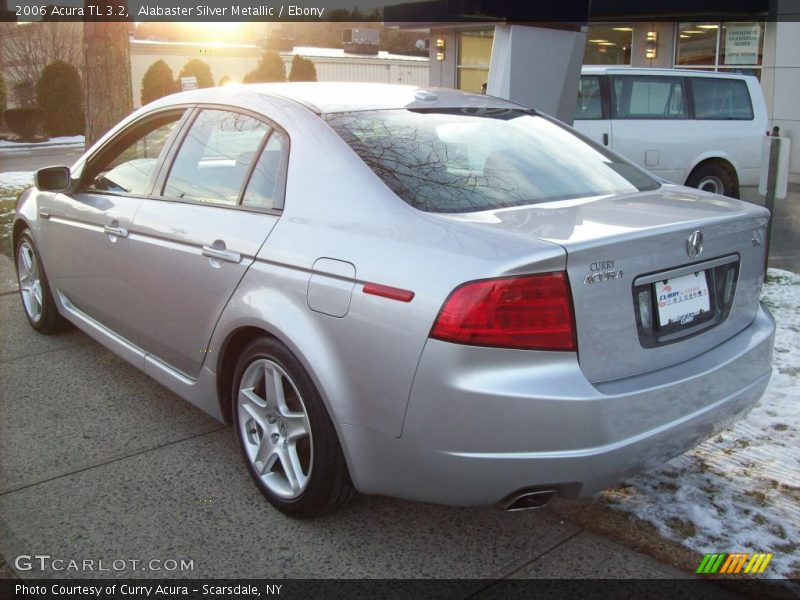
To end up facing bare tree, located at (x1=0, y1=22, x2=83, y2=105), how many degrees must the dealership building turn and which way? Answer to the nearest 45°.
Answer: approximately 135° to its right

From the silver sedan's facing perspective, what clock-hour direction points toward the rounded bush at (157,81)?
The rounded bush is roughly at 1 o'clock from the silver sedan.

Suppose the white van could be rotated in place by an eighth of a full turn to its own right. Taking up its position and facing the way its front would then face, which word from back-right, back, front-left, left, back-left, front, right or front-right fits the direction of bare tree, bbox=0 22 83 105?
front

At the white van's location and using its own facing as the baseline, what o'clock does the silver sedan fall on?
The silver sedan is roughly at 9 o'clock from the white van.

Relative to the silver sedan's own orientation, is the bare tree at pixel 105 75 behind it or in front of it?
in front

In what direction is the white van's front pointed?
to the viewer's left

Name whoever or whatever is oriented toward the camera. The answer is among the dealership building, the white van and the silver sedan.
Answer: the dealership building

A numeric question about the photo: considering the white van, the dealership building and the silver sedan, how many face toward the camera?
1

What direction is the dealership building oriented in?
toward the camera

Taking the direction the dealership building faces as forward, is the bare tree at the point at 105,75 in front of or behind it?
in front

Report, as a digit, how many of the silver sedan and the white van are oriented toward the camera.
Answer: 0

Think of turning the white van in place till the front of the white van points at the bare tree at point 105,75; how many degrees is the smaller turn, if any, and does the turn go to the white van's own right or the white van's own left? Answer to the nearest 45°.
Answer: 0° — it already faces it
